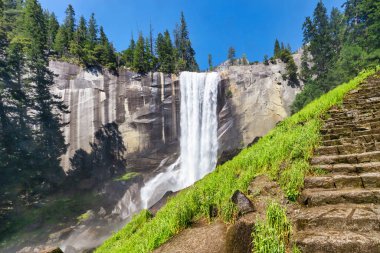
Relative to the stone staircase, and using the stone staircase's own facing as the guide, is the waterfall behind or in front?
behind

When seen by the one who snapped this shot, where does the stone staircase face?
facing the viewer

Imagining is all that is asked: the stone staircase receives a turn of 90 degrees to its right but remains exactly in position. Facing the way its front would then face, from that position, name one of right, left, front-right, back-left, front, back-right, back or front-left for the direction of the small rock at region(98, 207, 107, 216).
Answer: front-right

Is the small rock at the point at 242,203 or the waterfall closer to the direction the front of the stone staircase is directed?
the small rock

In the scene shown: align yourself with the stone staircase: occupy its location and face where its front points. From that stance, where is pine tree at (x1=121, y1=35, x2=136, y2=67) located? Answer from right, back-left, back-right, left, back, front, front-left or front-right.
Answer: back-right

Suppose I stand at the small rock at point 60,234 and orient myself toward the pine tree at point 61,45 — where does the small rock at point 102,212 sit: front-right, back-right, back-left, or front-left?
front-right

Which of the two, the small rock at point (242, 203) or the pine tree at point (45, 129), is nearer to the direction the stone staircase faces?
the small rock

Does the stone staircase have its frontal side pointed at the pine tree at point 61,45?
no

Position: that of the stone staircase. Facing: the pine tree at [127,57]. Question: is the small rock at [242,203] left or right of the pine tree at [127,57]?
left

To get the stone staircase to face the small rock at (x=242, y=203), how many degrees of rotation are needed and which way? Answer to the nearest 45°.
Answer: approximately 90° to its right
